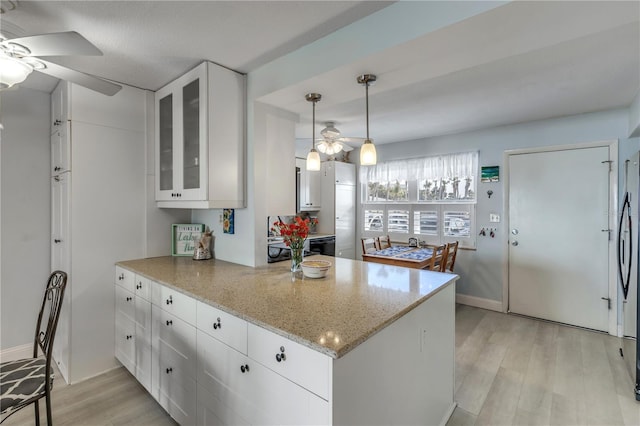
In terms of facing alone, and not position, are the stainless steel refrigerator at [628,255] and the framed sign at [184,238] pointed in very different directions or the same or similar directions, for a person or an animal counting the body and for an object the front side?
very different directions

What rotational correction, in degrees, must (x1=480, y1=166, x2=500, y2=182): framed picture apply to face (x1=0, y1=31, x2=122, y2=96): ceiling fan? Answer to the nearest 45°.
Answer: approximately 45° to its right

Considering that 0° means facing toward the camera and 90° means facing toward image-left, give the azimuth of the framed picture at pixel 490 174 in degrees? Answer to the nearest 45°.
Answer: approximately 0°

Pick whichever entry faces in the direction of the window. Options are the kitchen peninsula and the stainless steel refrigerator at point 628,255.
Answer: the stainless steel refrigerator

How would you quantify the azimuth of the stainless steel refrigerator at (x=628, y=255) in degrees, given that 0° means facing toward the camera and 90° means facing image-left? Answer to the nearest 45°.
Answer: approximately 90°
